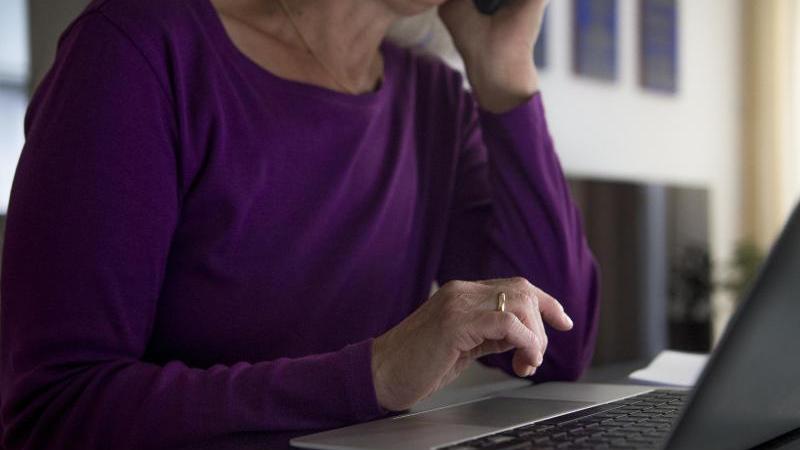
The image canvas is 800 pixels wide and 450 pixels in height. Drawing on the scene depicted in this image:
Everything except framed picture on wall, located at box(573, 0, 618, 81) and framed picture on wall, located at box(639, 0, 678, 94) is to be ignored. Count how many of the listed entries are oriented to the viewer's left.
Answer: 0

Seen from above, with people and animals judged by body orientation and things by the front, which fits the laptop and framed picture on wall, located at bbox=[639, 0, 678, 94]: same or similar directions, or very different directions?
very different directions

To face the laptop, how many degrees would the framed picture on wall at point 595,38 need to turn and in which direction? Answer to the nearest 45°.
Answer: approximately 45° to its right

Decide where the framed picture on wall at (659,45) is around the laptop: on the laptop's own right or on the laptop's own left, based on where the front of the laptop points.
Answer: on the laptop's own right

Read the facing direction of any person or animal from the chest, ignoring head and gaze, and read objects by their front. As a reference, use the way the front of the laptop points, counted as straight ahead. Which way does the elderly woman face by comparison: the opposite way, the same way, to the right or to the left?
the opposite way

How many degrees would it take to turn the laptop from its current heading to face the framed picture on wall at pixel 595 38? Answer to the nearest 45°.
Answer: approximately 45° to its right

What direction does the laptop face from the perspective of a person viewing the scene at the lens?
facing away from the viewer and to the left of the viewer

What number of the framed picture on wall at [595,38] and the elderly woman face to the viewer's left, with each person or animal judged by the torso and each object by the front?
0

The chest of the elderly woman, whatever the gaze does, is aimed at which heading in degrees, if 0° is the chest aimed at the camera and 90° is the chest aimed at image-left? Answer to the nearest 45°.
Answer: approximately 315°

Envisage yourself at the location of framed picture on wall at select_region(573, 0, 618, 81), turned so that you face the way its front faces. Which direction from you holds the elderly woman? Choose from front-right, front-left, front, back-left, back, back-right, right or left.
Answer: front-right
